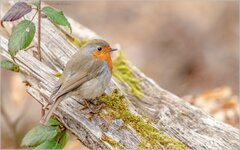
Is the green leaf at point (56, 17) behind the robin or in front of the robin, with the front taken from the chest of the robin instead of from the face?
behind

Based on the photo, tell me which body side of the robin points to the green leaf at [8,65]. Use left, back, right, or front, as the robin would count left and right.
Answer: back

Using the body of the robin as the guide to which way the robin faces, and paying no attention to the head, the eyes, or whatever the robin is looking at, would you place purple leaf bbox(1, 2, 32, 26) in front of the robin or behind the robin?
behind

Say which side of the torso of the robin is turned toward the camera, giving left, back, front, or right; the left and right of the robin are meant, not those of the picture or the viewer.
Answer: right
